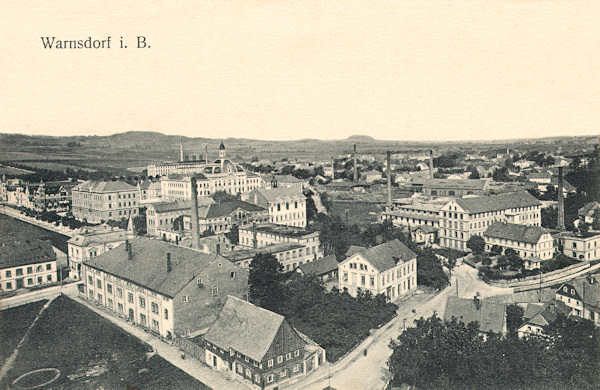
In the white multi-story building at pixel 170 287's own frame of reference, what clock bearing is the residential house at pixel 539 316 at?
The residential house is roughly at 8 o'clock from the white multi-story building.

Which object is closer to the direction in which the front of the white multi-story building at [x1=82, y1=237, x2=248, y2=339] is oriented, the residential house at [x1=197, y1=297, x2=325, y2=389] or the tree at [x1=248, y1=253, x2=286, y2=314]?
the residential house

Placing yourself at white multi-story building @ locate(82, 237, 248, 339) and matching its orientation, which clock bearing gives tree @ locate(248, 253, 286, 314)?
The tree is roughly at 8 o'clock from the white multi-story building.

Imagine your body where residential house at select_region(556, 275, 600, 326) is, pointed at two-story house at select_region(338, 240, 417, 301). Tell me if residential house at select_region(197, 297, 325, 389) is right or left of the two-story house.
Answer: left

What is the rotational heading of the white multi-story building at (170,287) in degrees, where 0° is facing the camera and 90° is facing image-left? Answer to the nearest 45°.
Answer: approximately 45°

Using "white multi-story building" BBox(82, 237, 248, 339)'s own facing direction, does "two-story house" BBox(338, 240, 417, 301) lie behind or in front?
behind

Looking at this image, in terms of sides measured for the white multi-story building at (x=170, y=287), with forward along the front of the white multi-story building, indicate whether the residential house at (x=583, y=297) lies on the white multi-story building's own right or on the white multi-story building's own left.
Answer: on the white multi-story building's own left
